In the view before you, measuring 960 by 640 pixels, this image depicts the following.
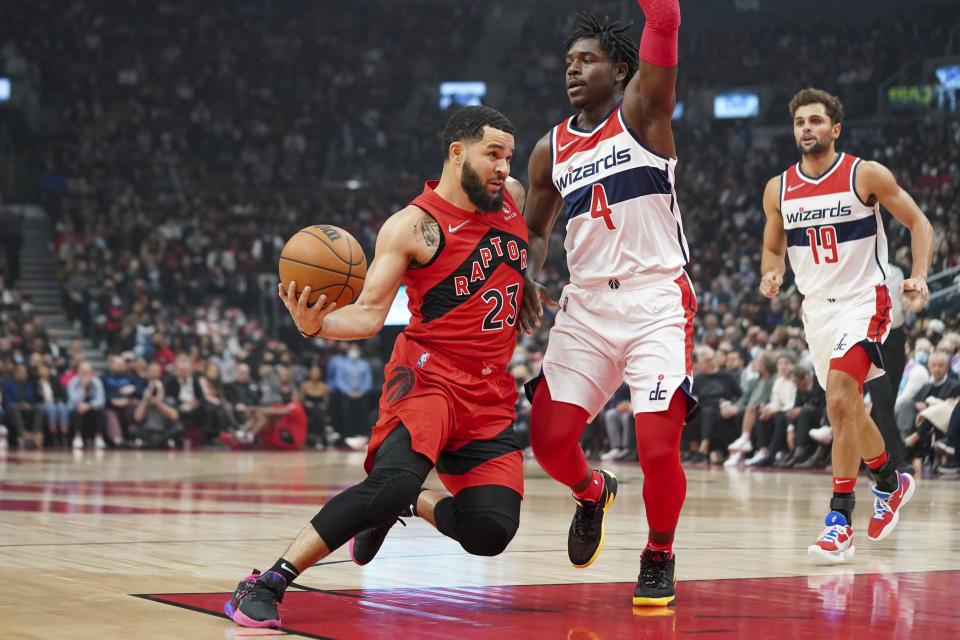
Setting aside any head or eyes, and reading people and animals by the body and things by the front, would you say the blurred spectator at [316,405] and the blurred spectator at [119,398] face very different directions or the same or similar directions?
same or similar directions

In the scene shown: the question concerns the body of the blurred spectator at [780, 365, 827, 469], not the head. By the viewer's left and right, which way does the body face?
facing the viewer and to the left of the viewer

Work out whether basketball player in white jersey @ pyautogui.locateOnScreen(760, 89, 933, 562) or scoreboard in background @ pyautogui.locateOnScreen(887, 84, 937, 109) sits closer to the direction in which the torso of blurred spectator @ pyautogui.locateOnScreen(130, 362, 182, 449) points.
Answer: the basketball player in white jersey

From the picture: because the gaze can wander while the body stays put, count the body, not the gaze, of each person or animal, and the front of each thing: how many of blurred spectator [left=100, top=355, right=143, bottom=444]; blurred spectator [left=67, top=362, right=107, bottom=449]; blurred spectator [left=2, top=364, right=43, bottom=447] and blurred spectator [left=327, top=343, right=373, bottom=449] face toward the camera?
4

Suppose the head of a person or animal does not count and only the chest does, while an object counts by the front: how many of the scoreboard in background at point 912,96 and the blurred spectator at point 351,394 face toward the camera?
2

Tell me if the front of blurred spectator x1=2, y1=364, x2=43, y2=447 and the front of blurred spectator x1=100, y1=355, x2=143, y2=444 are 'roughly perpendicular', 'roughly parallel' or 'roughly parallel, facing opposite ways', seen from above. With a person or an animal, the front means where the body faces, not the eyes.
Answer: roughly parallel

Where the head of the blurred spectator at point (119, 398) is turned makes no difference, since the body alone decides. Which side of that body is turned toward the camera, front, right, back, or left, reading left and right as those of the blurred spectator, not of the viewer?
front

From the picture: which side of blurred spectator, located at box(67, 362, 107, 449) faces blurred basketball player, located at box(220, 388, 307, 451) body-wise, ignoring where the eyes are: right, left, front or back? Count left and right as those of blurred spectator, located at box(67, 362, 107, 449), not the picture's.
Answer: left

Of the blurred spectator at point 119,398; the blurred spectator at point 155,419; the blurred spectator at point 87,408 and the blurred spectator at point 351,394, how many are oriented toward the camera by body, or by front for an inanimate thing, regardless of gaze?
4

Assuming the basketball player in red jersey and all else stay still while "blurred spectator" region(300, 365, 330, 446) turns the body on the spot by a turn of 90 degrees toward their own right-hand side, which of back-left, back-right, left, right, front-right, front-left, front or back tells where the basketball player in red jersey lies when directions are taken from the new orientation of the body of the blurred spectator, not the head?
left

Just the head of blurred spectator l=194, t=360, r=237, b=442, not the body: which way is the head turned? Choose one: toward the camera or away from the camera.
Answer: toward the camera

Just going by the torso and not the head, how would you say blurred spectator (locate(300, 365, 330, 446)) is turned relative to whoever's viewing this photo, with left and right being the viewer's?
facing the viewer

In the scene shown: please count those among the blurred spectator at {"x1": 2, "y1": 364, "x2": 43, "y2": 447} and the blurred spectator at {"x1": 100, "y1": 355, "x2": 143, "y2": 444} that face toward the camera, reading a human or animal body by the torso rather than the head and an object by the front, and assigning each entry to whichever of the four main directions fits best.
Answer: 2

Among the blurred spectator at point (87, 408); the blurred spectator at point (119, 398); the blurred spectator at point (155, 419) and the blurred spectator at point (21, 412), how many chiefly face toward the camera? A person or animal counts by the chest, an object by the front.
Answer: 4

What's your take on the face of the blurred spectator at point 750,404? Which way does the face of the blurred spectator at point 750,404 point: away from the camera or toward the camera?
toward the camera

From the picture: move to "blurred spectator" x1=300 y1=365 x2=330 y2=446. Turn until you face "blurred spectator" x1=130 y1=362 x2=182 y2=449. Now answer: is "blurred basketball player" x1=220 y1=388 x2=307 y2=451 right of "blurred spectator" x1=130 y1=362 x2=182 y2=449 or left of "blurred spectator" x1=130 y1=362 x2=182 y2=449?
left

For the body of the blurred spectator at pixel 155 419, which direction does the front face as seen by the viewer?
toward the camera
